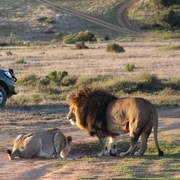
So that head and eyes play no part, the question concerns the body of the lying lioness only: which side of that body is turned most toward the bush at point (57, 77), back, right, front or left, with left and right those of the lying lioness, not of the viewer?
left

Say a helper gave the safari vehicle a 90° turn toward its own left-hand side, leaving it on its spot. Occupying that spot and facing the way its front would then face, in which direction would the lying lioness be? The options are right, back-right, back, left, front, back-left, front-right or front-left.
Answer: back

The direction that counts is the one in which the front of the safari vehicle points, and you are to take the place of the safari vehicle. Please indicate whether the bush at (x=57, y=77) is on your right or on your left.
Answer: on your left

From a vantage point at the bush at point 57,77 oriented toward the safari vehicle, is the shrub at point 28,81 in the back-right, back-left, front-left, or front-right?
front-right

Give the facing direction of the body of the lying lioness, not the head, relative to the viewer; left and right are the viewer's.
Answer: facing to the right of the viewer

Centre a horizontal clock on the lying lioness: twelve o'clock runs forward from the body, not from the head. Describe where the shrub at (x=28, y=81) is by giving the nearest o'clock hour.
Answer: The shrub is roughly at 9 o'clock from the lying lioness.

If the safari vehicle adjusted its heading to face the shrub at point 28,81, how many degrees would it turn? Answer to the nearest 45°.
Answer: approximately 90° to its left

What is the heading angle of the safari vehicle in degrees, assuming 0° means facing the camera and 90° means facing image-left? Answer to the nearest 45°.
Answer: approximately 270°
